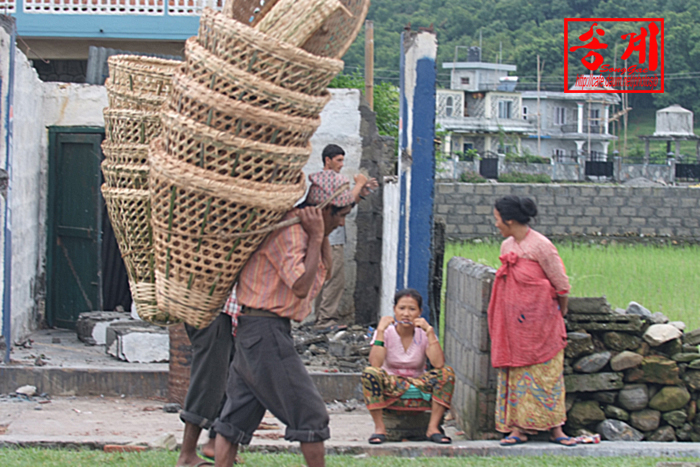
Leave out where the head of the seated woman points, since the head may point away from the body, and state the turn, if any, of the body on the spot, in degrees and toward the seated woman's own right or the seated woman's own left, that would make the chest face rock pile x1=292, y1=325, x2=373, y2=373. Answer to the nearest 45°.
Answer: approximately 180°

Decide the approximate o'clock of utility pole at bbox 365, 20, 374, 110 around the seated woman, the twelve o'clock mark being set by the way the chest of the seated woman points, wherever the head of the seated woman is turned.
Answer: The utility pole is roughly at 6 o'clock from the seated woman.

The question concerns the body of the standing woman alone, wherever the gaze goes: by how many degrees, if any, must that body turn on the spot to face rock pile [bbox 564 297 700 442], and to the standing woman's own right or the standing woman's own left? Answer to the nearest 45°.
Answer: approximately 180°

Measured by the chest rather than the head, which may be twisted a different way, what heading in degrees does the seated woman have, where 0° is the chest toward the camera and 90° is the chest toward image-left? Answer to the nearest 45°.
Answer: approximately 0°

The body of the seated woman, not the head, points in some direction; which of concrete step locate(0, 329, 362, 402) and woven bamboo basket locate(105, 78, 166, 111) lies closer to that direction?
the woven bamboo basket

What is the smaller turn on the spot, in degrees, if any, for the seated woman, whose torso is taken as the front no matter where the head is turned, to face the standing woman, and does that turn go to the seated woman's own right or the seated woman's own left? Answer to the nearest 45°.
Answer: approximately 90° to the seated woman's own left

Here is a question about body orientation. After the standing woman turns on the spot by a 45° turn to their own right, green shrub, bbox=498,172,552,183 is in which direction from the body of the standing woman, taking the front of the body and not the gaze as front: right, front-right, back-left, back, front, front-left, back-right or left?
right

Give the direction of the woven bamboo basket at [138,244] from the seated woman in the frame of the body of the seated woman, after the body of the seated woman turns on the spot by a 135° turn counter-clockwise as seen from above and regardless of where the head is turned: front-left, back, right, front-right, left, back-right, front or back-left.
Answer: back

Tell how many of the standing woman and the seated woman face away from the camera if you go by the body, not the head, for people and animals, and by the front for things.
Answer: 0

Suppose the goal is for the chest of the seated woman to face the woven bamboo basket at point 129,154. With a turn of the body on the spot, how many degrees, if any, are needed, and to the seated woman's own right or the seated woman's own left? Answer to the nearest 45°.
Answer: approximately 45° to the seated woman's own right

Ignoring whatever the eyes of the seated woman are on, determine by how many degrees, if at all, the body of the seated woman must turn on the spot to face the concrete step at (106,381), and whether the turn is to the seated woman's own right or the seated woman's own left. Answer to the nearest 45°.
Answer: approximately 135° to the seated woman's own right

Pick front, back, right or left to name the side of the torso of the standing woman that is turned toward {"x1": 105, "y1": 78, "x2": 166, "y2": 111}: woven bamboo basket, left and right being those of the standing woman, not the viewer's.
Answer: front

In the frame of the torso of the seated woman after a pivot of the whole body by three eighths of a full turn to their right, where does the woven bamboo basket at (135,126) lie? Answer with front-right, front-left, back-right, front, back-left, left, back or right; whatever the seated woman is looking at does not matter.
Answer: left

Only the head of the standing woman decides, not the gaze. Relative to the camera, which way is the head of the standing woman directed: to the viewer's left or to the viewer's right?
to the viewer's left
